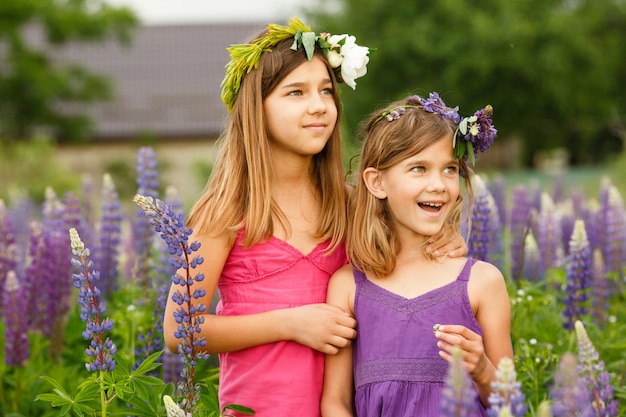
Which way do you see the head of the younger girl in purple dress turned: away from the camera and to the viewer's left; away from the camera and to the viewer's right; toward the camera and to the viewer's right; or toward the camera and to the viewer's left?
toward the camera and to the viewer's right

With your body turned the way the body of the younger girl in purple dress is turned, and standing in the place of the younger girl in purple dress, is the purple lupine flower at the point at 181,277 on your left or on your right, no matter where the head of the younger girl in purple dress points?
on your right

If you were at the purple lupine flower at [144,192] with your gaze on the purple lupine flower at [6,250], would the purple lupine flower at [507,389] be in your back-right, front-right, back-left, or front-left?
back-left

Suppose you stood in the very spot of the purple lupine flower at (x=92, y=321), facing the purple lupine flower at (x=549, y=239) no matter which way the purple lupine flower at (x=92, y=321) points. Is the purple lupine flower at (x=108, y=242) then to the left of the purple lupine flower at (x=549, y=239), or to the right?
left

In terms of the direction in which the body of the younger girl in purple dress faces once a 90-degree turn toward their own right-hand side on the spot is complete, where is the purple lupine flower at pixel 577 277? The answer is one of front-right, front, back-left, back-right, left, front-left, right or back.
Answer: back-right

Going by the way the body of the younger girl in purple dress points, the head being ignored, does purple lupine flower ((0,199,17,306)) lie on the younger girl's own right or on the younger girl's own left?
on the younger girl's own right

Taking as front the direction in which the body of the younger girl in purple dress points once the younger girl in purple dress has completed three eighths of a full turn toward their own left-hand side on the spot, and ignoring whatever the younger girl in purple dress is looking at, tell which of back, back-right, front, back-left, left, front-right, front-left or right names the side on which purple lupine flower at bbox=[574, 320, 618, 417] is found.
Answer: right

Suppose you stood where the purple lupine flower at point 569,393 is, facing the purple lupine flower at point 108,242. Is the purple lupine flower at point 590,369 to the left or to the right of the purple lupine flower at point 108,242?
right

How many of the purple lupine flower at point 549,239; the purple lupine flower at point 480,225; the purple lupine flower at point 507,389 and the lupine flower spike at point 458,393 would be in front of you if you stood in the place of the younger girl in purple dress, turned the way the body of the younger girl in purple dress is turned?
2

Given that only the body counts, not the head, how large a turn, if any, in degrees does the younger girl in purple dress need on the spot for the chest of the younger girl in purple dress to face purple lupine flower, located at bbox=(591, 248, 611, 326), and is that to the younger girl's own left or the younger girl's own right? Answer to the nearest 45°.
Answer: approximately 135° to the younger girl's own left

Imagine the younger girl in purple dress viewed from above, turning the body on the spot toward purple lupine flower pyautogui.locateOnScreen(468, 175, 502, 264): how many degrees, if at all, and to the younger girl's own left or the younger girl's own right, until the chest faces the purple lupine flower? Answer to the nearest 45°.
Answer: approximately 180°

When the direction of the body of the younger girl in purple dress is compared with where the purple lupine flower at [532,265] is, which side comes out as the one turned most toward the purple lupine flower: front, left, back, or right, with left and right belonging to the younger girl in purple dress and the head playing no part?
back

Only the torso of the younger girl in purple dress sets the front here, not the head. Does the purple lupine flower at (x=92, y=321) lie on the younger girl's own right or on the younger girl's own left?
on the younger girl's own right

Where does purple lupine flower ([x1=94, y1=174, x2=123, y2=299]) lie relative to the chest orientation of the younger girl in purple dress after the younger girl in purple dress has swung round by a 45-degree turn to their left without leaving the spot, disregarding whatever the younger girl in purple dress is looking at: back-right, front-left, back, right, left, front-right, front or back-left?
back

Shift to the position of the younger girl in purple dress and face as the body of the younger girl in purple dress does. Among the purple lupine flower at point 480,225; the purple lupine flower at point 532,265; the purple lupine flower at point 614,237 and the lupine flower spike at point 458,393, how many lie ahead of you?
1

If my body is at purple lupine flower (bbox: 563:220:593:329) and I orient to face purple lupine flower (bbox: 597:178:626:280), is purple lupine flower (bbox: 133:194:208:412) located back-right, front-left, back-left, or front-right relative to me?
back-left

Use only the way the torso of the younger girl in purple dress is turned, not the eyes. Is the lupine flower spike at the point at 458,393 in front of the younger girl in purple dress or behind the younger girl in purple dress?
in front

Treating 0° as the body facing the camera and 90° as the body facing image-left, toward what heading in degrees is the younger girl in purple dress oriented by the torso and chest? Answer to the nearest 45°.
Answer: approximately 0°
